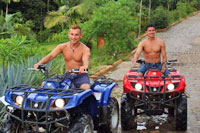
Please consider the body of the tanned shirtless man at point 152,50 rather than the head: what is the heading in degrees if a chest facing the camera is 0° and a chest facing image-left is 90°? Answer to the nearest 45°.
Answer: approximately 0°

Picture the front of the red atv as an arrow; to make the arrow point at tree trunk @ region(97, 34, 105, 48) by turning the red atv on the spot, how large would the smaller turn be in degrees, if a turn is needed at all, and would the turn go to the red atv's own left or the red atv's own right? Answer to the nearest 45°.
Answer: approximately 180°

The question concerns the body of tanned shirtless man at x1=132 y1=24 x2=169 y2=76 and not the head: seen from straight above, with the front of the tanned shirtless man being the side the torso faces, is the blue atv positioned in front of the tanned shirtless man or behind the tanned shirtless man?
in front

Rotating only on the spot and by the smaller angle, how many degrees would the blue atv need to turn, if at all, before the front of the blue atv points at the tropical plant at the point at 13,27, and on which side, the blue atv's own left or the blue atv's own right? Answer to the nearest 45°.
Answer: approximately 135° to the blue atv's own right

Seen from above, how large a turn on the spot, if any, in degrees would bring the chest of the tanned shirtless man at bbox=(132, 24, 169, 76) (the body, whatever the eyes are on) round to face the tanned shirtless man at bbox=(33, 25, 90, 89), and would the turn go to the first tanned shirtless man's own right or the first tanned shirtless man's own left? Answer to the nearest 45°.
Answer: approximately 45° to the first tanned shirtless man's own right

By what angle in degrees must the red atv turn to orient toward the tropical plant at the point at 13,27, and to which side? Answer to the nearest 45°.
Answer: approximately 135° to its right
